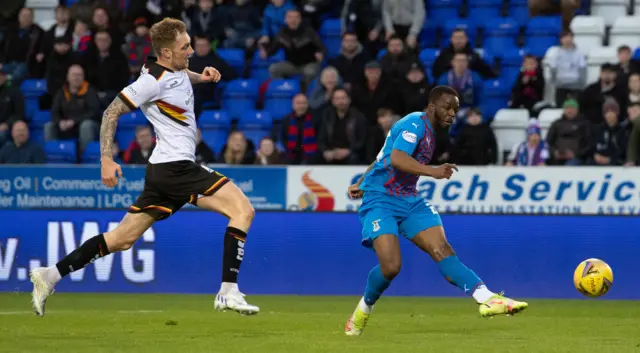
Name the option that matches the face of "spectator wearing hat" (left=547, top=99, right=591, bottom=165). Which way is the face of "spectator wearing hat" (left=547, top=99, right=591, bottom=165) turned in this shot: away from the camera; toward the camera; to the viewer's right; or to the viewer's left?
toward the camera

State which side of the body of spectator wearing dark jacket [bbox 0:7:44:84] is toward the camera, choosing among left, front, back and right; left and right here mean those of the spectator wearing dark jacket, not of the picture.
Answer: front

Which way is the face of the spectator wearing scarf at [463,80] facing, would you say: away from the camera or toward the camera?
toward the camera

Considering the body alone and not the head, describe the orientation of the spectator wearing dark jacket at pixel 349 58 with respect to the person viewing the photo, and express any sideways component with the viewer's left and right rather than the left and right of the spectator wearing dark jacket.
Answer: facing the viewer

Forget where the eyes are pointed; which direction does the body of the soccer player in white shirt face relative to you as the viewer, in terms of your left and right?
facing to the right of the viewer

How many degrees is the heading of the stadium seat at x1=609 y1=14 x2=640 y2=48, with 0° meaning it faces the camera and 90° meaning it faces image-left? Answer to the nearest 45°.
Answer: approximately 0°

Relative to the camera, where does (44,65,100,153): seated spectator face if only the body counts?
toward the camera

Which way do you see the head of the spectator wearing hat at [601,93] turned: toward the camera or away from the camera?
toward the camera

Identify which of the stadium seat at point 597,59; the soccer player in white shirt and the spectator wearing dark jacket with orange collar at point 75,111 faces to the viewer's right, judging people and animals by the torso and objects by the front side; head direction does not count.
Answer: the soccer player in white shirt

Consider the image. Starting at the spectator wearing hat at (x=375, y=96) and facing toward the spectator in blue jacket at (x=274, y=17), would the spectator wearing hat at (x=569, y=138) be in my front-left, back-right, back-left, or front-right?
back-right

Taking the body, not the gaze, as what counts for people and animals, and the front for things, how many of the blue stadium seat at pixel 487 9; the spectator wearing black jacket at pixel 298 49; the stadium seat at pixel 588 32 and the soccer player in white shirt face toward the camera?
3

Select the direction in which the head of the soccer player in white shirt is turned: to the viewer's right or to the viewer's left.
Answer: to the viewer's right

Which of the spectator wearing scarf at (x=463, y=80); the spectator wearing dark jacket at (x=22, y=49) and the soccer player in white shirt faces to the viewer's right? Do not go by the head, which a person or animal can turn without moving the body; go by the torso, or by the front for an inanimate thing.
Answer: the soccer player in white shirt

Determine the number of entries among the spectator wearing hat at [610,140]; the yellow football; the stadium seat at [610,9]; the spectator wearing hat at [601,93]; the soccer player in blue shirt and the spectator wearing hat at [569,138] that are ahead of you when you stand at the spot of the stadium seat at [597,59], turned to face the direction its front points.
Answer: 5

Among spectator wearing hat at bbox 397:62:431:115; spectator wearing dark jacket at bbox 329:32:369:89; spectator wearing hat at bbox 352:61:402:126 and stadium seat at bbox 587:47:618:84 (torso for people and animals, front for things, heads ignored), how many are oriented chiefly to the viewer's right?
0

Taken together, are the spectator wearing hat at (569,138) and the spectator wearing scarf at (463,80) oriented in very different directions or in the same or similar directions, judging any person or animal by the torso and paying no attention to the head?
same or similar directions

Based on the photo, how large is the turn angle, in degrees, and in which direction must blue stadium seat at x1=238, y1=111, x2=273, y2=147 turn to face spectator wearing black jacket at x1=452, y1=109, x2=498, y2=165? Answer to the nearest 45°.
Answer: approximately 45° to its left
